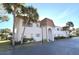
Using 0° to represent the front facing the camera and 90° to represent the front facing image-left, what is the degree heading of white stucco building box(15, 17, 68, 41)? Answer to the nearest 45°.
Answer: approximately 315°

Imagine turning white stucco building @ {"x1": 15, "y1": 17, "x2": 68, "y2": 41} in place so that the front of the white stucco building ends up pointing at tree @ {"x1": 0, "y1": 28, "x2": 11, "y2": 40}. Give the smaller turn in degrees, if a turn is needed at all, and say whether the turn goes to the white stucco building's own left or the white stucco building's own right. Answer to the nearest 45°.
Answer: approximately 135° to the white stucco building's own right
